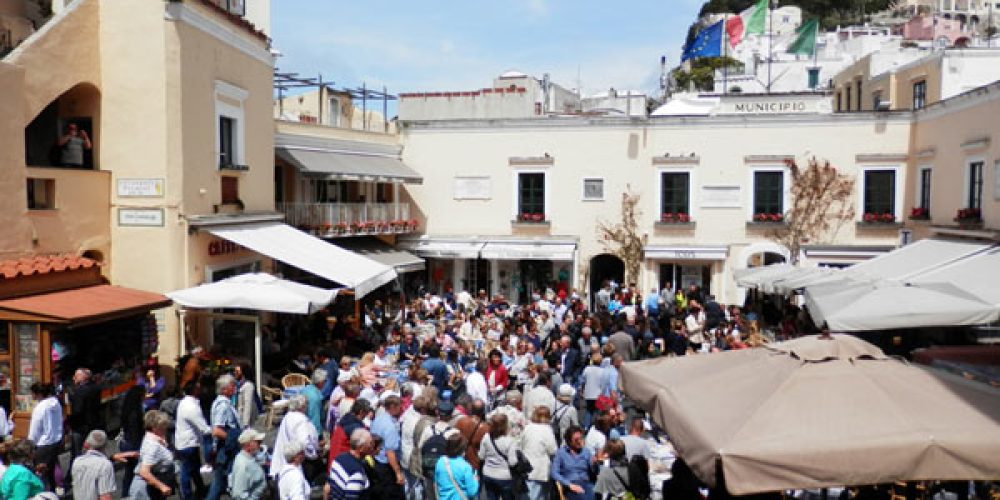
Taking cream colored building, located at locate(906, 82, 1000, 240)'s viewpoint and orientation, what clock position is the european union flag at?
The european union flag is roughly at 3 o'clock from the cream colored building.

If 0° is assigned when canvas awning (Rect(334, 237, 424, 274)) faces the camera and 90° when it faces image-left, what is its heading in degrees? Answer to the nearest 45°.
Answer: approximately 315°

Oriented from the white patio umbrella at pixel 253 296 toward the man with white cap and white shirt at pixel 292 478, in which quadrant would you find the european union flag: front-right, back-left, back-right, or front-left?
back-left

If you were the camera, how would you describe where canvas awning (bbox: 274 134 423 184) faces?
facing the viewer and to the right of the viewer

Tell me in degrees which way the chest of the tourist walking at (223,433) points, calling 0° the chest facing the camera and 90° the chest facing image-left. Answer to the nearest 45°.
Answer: approximately 270°

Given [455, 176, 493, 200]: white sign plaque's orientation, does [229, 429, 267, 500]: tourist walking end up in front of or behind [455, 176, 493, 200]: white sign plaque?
in front

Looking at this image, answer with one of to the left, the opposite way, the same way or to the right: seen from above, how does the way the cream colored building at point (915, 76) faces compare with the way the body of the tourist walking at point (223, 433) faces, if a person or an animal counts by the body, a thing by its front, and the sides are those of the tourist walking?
the opposite way

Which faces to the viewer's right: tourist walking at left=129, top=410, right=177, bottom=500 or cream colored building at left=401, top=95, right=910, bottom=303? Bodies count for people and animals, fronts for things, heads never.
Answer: the tourist walking

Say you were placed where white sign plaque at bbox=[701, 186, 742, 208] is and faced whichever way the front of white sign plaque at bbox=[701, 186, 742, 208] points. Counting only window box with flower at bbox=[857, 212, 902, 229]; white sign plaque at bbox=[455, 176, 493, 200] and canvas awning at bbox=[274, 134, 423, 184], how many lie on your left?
1

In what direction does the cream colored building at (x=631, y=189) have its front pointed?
toward the camera

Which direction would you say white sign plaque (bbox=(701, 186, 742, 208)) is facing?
toward the camera

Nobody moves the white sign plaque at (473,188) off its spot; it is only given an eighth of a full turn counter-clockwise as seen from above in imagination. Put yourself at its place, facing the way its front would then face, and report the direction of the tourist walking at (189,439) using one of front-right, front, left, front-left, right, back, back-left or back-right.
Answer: front-right

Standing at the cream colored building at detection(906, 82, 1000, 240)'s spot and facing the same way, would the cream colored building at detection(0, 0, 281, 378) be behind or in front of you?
in front
